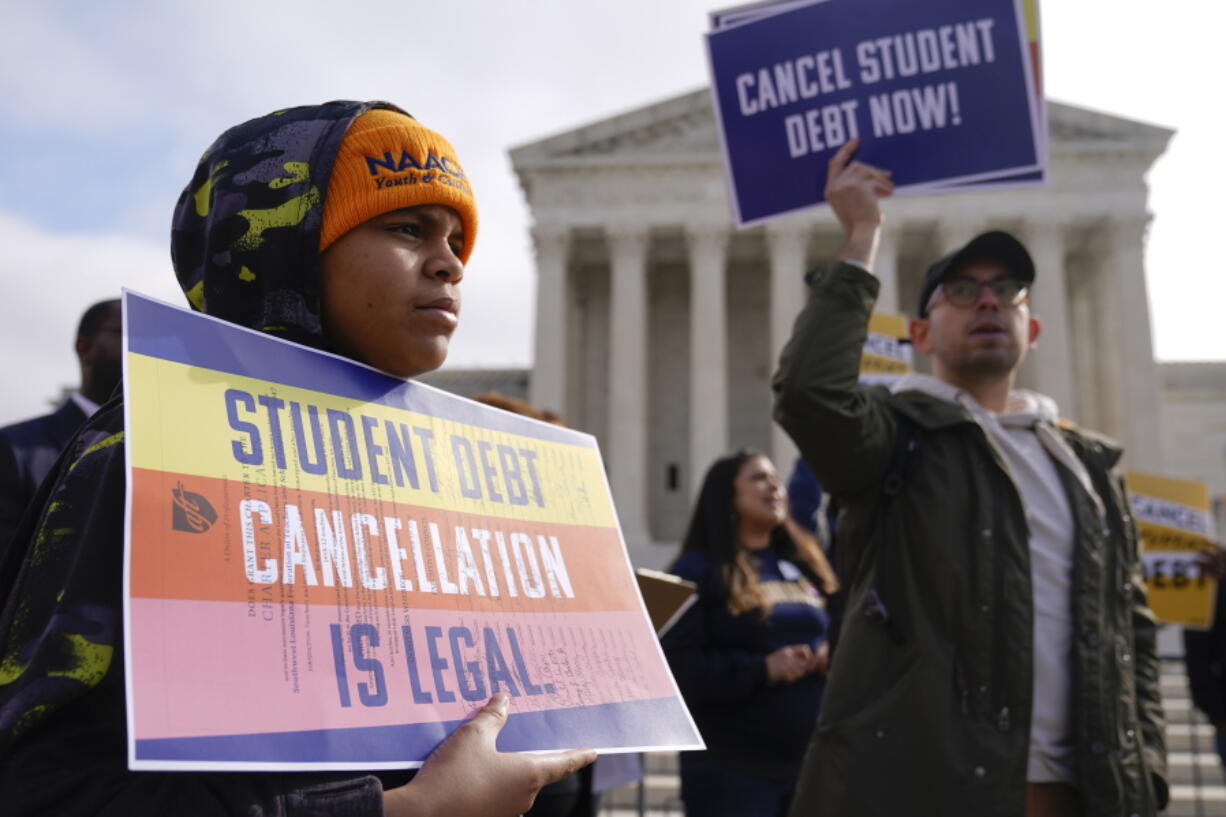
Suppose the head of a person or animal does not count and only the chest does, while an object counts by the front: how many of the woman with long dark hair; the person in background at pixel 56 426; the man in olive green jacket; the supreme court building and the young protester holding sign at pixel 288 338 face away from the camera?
0

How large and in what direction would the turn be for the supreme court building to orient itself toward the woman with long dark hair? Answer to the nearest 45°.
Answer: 0° — it already faces them

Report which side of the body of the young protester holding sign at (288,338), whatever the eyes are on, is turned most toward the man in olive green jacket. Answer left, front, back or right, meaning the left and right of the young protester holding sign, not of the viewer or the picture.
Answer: left

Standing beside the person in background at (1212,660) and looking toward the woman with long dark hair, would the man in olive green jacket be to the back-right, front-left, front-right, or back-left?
front-left

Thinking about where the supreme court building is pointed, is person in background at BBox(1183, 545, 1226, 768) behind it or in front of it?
in front

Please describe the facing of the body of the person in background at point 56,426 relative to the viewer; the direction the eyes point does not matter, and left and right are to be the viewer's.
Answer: facing the viewer and to the right of the viewer

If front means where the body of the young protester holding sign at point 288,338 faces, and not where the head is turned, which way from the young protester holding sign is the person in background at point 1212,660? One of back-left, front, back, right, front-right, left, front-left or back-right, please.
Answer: left

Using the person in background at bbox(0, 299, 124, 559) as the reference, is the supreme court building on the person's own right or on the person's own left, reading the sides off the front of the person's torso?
on the person's own left

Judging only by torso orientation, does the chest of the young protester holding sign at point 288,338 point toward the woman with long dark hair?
no

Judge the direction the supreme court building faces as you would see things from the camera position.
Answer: facing the viewer

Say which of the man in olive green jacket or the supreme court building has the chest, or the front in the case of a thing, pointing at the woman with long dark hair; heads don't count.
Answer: the supreme court building

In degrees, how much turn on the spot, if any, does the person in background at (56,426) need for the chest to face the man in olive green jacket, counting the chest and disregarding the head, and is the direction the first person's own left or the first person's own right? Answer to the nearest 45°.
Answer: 0° — they already face them

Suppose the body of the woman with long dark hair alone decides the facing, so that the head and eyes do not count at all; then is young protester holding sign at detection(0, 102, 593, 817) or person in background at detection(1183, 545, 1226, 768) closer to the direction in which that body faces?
the young protester holding sign

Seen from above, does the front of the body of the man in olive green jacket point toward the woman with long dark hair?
no

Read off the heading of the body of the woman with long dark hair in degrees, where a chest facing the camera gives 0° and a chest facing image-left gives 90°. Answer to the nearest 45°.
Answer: approximately 315°

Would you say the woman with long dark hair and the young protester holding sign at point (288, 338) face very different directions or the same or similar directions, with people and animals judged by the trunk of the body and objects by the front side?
same or similar directions
